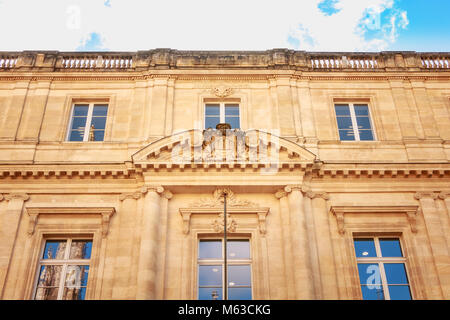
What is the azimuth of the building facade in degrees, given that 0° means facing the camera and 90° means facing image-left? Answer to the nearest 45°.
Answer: approximately 0°
